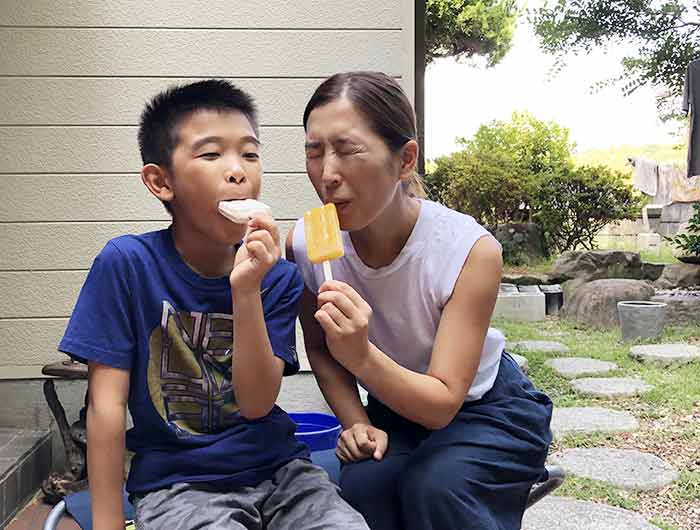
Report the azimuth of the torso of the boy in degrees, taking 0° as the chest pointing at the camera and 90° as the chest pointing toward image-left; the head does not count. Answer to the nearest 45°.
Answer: approximately 315°

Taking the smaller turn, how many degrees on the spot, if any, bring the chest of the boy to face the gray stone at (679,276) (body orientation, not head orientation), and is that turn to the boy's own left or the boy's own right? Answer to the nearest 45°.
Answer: approximately 90° to the boy's own left

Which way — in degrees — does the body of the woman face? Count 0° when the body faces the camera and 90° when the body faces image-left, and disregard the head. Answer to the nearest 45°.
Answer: approximately 45°

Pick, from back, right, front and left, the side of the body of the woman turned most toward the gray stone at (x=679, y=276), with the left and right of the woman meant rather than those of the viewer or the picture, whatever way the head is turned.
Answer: back

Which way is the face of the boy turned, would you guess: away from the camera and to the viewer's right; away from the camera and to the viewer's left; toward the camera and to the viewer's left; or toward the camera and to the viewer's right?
toward the camera and to the viewer's right

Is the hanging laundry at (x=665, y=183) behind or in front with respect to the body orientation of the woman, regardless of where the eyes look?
behind

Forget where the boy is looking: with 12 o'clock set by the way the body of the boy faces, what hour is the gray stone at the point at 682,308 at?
The gray stone is roughly at 9 o'clock from the boy.

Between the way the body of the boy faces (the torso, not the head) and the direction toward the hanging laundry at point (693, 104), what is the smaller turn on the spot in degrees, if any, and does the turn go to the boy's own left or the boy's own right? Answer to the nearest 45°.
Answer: approximately 90° to the boy's own left

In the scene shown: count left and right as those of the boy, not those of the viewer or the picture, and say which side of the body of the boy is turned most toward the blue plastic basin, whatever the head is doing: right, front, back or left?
left
